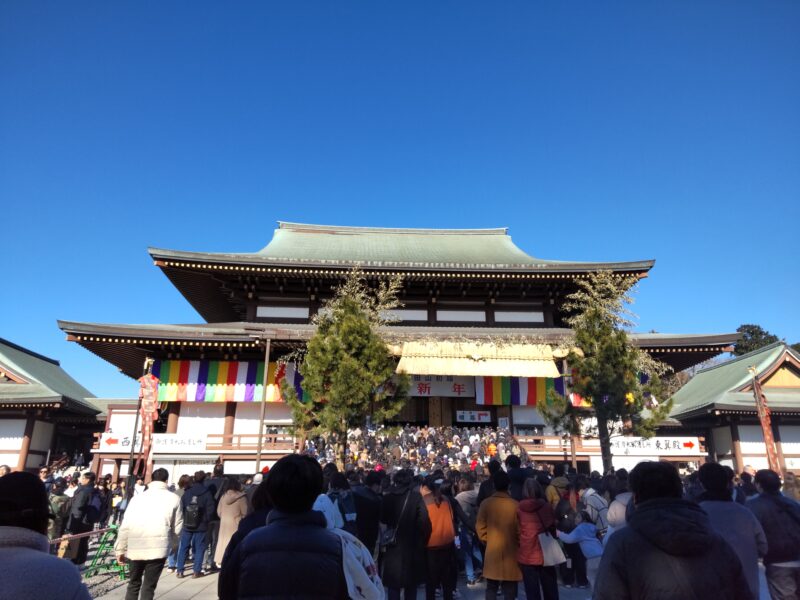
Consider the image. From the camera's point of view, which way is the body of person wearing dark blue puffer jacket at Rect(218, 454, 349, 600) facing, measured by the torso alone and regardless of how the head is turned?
away from the camera

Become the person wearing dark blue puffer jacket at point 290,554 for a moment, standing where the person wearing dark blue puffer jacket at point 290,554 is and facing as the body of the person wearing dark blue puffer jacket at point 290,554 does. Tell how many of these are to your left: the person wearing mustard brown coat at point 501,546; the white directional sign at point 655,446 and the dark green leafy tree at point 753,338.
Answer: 0

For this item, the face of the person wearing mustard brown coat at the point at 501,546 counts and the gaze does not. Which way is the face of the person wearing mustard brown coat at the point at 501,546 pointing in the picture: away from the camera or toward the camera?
away from the camera

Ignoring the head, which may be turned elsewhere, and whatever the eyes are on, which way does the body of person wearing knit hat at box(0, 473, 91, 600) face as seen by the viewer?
away from the camera

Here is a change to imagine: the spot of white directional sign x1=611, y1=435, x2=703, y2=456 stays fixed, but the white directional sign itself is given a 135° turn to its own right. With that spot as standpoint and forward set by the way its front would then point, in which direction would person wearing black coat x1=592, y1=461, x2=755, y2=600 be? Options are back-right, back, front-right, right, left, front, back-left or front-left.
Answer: back-left

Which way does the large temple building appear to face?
toward the camera

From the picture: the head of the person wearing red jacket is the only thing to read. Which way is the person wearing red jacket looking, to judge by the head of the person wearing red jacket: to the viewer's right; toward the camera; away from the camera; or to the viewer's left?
away from the camera

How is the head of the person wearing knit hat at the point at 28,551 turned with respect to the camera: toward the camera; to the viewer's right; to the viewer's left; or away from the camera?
away from the camera

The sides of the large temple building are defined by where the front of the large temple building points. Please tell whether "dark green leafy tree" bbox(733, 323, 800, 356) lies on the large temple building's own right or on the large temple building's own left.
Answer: on the large temple building's own left

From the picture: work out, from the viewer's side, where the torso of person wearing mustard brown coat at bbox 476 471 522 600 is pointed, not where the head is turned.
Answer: away from the camera

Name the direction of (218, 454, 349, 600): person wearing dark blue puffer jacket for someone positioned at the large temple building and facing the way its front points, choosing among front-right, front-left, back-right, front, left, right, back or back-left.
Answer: front

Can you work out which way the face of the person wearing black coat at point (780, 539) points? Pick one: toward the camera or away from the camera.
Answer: away from the camera

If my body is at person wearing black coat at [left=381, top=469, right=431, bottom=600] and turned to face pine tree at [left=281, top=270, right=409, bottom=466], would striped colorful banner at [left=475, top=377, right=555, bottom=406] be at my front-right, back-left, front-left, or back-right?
front-right

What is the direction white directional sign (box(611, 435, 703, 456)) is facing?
toward the camera

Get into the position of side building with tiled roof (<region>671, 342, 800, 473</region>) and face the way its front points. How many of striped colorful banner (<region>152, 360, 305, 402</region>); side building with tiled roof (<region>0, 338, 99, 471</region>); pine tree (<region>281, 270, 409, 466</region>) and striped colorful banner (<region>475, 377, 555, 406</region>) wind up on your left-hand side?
0

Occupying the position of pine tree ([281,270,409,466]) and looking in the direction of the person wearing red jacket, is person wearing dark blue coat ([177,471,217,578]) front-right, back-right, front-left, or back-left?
front-right

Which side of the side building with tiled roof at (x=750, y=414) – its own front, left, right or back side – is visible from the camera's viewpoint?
front

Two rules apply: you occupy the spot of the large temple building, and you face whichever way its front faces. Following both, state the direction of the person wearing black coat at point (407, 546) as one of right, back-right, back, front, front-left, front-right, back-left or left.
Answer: front

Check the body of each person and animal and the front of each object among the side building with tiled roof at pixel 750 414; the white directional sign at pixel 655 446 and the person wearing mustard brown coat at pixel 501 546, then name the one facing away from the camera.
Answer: the person wearing mustard brown coat
